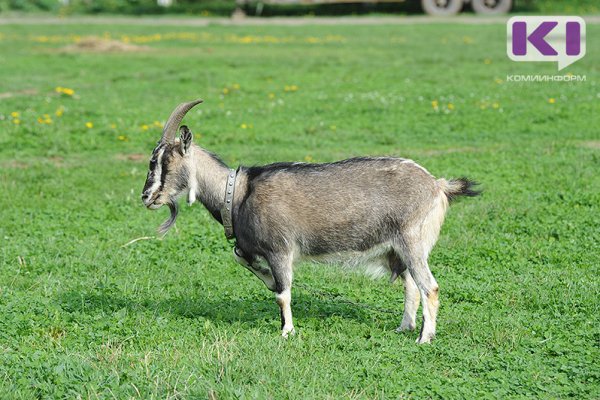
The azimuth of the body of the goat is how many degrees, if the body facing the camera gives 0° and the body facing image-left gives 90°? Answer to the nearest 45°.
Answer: approximately 90°
